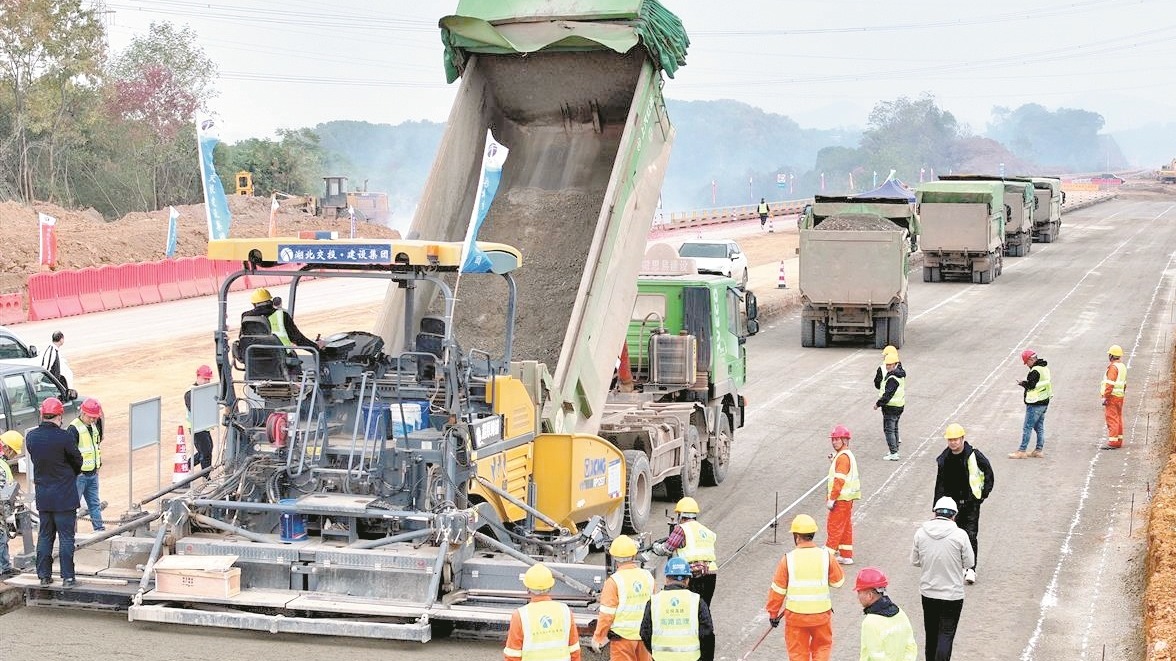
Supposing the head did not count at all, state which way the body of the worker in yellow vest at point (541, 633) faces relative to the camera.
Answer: away from the camera

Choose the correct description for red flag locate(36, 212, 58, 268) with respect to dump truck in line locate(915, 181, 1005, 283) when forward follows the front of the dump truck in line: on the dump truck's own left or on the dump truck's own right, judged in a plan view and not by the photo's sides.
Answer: on the dump truck's own left

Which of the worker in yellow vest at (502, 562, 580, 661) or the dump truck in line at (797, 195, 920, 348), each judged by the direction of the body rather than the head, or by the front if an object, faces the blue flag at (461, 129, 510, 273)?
the worker in yellow vest

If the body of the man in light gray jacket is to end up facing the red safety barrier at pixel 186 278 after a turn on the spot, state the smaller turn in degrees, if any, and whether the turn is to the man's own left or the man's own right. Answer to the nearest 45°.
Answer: approximately 45° to the man's own left

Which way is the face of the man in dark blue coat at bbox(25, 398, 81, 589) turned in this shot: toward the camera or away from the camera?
away from the camera

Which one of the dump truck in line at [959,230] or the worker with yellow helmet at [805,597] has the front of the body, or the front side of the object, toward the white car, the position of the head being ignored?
the worker with yellow helmet

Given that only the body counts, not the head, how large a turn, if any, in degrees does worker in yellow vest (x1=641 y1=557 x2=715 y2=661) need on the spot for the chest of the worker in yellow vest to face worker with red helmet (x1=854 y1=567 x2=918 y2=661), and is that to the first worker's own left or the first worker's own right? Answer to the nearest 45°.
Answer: approximately 90° to the first worker's own right

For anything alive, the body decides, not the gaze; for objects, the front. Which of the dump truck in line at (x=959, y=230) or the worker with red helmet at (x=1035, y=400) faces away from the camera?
the dump truck in line

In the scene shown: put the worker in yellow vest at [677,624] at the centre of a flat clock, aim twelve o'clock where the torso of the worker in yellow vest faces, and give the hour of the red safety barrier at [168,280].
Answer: The red safety barrier is roughly at 11 o'clock from the worker in yellow vest.

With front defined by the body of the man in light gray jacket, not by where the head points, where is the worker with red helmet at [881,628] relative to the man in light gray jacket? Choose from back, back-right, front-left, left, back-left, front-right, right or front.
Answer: back

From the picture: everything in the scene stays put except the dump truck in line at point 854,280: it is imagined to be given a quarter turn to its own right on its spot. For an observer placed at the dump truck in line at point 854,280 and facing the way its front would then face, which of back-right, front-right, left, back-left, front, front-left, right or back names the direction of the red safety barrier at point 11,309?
back

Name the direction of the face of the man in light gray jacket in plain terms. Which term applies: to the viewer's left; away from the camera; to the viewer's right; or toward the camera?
away from the camera

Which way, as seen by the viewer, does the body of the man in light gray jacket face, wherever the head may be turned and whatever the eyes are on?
away from the camera

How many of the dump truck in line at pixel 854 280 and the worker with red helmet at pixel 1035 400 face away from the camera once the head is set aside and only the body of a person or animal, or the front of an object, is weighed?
1
